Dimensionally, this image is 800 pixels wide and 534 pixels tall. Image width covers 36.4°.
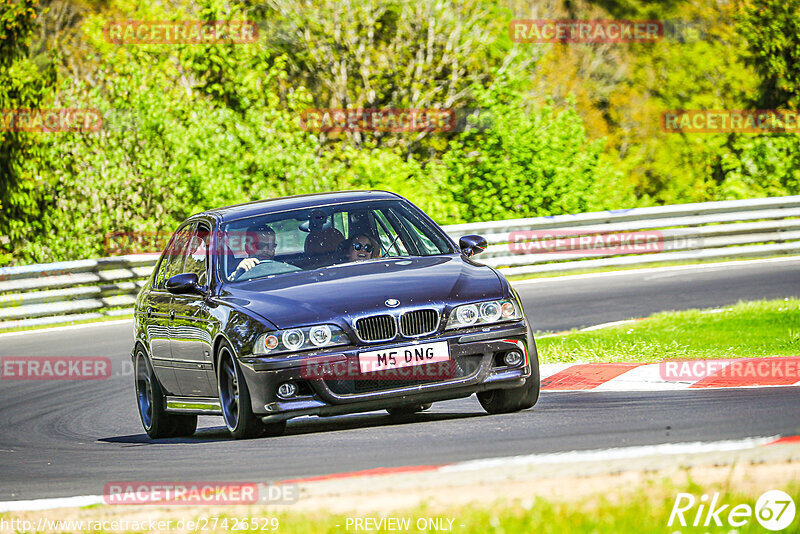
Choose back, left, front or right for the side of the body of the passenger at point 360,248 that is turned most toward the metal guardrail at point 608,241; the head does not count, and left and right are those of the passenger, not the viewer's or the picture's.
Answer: back

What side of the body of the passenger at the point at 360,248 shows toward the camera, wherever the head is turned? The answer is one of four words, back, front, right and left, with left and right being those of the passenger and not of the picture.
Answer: front

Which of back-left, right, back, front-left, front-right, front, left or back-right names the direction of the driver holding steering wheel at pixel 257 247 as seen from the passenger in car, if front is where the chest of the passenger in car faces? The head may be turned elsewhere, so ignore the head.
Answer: right

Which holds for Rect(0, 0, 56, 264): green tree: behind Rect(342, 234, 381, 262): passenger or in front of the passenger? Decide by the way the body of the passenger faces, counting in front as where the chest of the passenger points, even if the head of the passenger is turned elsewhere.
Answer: behind
